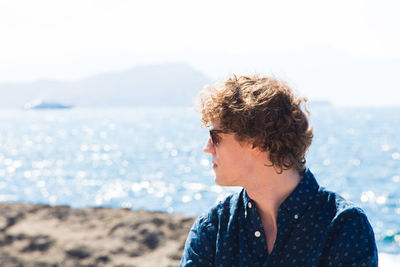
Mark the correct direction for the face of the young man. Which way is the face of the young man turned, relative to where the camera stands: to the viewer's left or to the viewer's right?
to the viewer's left

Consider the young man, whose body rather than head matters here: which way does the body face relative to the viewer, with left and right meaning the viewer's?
facing the viewer and to the left of the viewer
